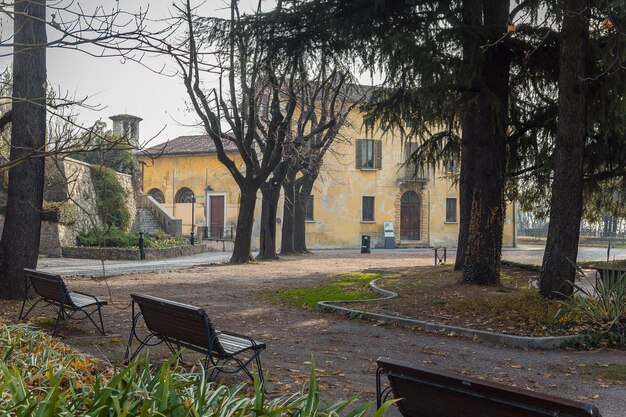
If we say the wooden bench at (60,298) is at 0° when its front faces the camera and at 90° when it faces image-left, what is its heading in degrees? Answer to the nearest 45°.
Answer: approximately 225°

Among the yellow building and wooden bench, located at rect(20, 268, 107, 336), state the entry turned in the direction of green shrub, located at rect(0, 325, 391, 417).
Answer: the yellow building

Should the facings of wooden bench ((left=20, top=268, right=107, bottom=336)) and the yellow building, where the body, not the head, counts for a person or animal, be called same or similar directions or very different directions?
very different directions

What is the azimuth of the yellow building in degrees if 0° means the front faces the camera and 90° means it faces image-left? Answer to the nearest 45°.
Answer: approximately 0°

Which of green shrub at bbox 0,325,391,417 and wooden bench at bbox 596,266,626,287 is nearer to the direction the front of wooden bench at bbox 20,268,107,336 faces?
the wooden bench

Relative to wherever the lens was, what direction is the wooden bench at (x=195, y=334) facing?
facing away from the viewer and to the right of the viewer
